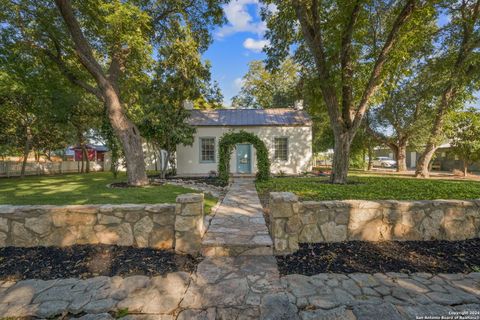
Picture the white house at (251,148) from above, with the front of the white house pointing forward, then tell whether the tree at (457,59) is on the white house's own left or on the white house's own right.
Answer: on the white house's own left

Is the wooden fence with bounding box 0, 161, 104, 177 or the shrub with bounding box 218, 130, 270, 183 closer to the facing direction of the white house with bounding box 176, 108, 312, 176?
the shrub

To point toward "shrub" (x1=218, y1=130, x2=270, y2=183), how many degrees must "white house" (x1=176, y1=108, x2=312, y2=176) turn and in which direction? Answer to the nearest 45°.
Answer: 0° — it already faces it

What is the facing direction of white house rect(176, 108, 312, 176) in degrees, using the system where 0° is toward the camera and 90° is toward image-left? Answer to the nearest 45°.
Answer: approximately 0°

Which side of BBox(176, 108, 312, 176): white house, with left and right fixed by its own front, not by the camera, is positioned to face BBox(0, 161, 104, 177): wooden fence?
right

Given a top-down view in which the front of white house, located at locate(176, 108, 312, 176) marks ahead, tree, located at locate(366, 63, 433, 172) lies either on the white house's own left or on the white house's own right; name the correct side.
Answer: on the white house's own left

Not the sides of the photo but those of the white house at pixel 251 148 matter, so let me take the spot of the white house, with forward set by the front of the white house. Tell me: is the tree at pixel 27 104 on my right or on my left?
on my right

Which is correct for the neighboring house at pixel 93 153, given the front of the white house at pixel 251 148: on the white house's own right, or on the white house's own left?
on the white house's own right

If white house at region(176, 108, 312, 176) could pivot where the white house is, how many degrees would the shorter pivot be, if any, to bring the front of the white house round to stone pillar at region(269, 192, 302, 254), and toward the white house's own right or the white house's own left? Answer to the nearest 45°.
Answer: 0° — it already faces it
